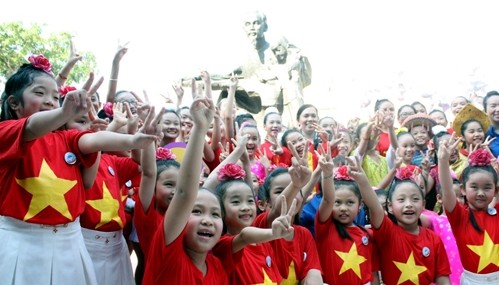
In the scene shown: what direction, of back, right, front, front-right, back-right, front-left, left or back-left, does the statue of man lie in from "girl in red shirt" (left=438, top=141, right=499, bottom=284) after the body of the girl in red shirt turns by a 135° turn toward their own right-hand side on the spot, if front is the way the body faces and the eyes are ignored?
front

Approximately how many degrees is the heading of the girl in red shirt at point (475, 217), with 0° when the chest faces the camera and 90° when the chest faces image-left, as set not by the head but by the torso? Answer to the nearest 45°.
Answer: approximately 0°

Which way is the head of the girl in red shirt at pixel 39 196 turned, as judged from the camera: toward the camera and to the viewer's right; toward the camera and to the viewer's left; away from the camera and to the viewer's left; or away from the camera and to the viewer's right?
toward the camera and to the viewer's right

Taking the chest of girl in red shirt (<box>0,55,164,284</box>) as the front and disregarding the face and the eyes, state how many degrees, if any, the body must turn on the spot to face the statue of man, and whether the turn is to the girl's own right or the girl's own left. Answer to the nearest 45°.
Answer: approximately 90° to the girl's own left

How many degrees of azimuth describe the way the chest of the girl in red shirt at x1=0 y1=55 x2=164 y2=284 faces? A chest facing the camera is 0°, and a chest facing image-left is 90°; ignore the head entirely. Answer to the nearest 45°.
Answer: approximately 315°
